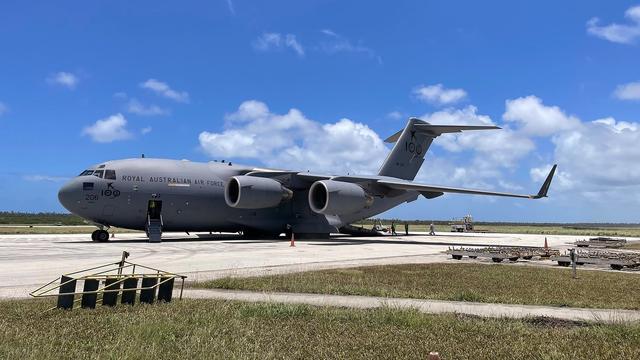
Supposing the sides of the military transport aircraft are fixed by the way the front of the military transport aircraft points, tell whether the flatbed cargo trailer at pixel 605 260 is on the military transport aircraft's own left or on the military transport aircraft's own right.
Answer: on the military transport aircraft's own left

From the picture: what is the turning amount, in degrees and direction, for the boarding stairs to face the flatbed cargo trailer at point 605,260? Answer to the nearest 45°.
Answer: approximately 45° to its left

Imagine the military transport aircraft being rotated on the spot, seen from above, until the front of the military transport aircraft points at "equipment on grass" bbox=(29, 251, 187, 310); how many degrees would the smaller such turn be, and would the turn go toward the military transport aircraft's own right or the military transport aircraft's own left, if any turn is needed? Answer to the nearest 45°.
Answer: approximately 45° to the military transport aircraft's own left

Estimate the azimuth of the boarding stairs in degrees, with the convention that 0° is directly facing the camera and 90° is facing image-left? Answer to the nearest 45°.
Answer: approximately 0°

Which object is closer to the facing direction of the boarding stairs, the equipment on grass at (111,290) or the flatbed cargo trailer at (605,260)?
the equipment on grass

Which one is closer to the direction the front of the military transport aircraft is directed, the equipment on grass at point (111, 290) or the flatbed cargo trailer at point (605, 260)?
the equipment on grass

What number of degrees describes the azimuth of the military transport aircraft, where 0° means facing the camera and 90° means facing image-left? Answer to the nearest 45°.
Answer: approximately 45°

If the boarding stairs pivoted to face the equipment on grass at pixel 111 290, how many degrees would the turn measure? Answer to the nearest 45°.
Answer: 0° — it already faces it
